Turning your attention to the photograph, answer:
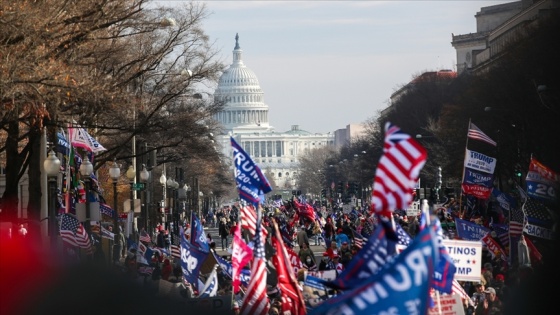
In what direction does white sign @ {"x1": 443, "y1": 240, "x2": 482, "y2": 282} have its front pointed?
toward the camera

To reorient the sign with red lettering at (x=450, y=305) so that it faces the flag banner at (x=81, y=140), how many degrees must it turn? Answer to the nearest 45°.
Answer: approximately 135° to its right

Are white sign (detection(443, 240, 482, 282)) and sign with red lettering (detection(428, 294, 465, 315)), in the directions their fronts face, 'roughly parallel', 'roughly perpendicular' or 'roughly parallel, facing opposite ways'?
roughly parallel

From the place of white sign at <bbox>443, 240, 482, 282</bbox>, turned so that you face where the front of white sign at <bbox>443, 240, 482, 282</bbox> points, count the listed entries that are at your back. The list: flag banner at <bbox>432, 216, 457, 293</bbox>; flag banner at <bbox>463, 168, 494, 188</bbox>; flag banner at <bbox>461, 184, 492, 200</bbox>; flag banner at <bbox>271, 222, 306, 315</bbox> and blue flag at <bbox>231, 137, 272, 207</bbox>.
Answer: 2

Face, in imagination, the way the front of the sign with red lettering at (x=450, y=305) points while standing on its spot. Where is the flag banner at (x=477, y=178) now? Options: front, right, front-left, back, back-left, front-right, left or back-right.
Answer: back

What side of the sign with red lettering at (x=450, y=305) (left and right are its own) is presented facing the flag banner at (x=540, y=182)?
back

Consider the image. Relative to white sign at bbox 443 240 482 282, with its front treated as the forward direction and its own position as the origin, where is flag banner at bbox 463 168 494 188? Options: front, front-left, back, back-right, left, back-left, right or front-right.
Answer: back

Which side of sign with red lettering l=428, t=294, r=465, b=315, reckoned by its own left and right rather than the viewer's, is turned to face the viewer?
front

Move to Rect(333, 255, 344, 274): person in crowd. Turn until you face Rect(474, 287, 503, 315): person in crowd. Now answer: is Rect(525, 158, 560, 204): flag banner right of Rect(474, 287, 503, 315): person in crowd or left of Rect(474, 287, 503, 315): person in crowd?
left

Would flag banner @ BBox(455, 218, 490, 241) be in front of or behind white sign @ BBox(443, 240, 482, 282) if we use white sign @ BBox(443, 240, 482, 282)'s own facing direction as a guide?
behind

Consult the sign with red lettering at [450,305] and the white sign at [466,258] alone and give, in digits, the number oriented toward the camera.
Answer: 2
